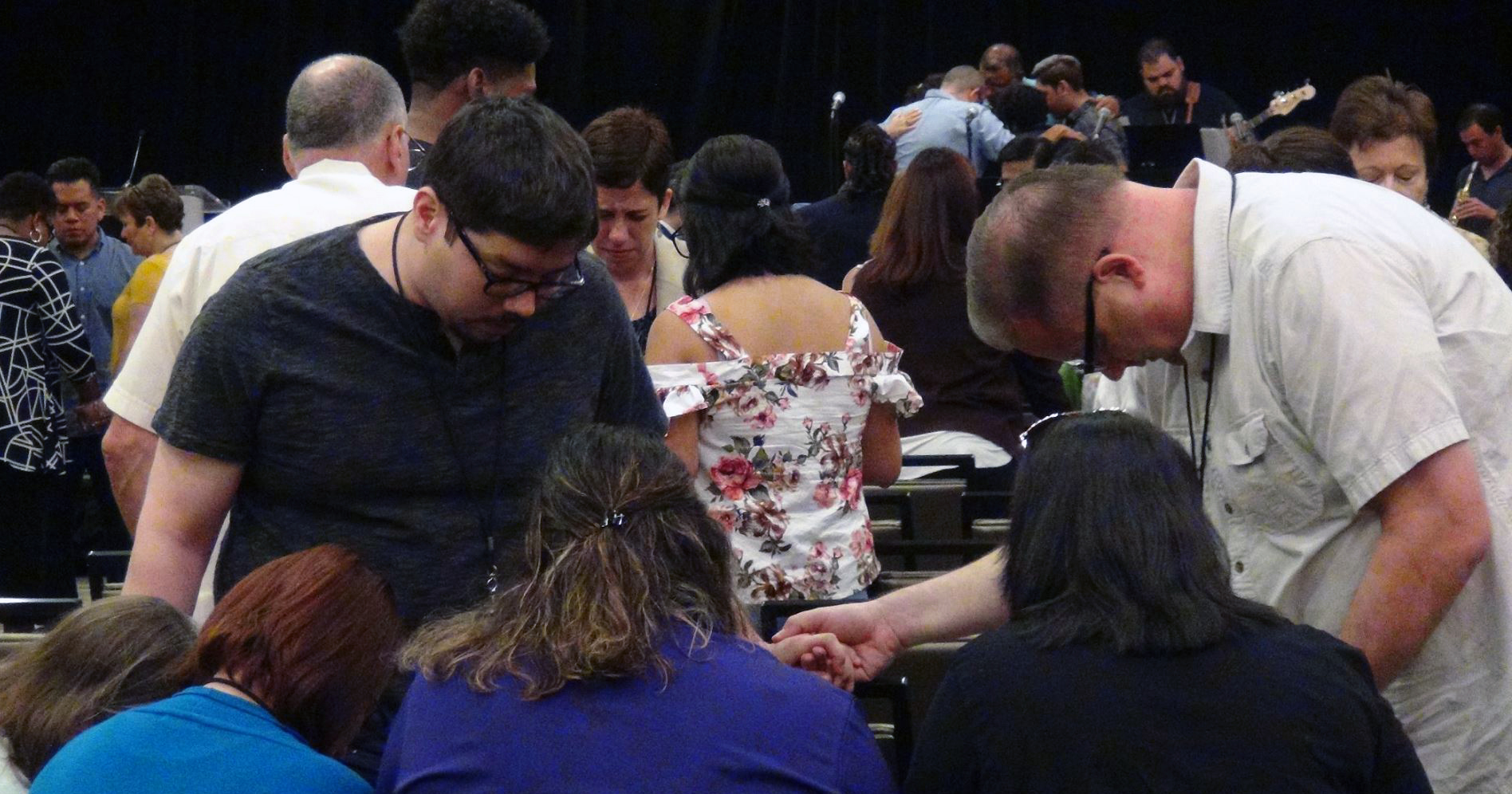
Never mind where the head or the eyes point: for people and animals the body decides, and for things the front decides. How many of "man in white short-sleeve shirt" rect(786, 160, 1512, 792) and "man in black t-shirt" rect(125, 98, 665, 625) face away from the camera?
0

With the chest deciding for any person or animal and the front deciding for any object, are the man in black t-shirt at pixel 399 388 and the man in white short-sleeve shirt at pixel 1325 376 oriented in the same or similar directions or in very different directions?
very different directions

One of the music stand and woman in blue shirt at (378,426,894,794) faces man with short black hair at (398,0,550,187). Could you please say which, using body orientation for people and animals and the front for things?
the woman in blue shirt

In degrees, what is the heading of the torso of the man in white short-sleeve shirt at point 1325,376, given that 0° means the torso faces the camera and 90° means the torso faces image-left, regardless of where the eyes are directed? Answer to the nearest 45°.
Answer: approximately 90°

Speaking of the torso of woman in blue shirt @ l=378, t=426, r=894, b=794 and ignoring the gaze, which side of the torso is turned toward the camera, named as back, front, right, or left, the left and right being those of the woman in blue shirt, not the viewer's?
back

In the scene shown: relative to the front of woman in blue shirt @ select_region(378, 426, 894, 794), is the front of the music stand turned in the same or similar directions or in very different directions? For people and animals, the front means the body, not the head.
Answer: same or similar directions

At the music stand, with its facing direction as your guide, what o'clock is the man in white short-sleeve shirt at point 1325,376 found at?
The man in white short-sleeve shirt is roughly at 6 o'clock from the music stand.

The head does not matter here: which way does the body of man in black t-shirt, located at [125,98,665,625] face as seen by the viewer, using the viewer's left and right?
facing the viewer and to the right of the viewer

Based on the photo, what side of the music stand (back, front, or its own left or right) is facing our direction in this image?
back

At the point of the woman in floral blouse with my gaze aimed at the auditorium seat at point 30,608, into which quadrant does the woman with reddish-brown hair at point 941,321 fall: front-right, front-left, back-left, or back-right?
back-right

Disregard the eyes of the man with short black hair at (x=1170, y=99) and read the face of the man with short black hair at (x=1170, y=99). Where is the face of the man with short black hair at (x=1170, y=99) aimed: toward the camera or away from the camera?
toward the camera

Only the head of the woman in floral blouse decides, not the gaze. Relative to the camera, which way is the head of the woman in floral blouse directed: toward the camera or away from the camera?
away from the camera

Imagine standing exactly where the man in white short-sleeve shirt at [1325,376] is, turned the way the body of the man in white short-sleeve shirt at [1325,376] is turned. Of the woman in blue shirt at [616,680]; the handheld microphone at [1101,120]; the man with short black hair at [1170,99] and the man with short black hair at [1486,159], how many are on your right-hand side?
3

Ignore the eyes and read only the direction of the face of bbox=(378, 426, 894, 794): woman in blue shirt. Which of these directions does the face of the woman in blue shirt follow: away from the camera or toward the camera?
away from the camera

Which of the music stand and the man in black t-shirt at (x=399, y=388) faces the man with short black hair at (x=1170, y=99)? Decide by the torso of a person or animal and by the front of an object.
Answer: the music stand

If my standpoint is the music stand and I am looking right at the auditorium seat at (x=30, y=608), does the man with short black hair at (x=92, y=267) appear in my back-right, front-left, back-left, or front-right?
front-right
